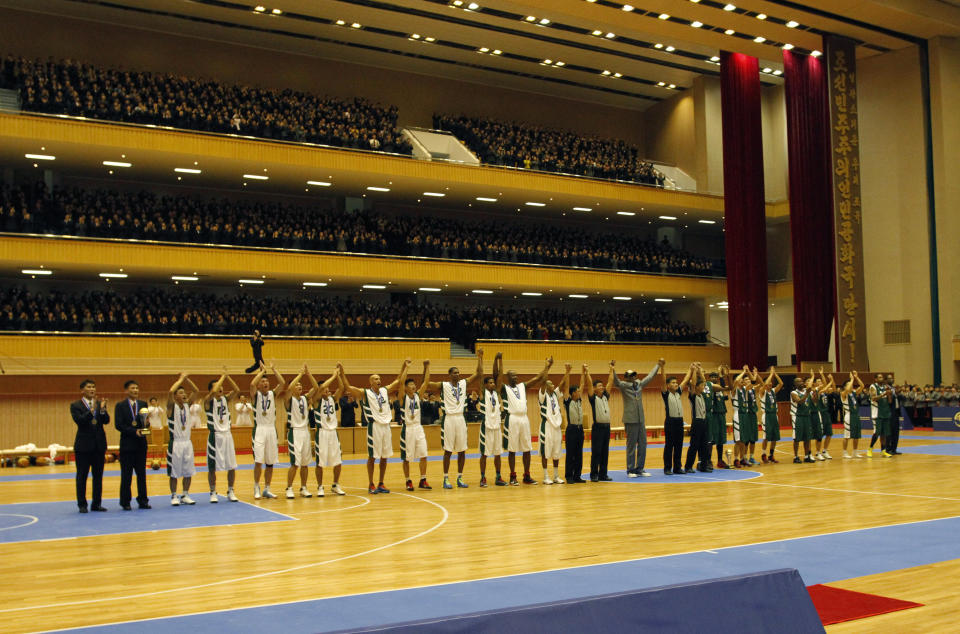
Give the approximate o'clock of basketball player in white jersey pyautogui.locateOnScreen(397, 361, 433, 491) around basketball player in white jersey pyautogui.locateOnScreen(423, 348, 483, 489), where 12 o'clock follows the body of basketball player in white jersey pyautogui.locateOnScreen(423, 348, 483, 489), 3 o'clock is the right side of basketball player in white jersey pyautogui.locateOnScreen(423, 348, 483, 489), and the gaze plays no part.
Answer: basketball player in white jersey pyautogui.locateOnScreen(397, 361, 433, 491) is roughly at 2 o'clock from basketball player in white jersey pyautogui.locateOnScreen(423, 348, 483, 489).

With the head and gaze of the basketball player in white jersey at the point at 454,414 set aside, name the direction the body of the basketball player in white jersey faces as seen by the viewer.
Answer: toward the camera

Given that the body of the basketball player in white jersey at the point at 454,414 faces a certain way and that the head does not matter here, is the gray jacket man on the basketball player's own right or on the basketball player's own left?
on the basketball player's own left

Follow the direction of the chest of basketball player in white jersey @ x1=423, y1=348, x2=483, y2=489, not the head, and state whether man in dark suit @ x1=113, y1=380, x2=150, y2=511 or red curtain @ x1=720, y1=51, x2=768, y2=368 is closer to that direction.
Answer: the man in dark suit

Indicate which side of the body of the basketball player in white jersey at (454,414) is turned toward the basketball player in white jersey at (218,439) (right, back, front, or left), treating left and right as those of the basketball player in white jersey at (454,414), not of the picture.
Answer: right

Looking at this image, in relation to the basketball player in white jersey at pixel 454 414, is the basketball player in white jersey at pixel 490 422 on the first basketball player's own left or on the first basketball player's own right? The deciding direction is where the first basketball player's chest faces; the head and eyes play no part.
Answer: on the first basketball player's own left

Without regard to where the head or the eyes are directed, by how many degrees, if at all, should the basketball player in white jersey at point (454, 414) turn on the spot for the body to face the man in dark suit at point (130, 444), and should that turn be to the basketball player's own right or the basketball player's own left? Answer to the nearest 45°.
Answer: approximately 45° to the basketball player's own right

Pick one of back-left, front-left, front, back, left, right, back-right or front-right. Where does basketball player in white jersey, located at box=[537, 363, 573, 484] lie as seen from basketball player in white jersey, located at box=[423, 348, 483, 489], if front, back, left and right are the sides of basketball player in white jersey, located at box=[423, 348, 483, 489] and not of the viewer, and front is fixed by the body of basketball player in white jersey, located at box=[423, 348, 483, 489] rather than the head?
left

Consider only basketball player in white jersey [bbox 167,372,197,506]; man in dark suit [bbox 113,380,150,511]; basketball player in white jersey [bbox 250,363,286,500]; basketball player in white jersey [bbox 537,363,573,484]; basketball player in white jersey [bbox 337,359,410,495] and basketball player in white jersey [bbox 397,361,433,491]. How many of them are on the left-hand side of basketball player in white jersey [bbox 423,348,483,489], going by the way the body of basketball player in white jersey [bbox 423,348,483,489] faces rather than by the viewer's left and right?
1

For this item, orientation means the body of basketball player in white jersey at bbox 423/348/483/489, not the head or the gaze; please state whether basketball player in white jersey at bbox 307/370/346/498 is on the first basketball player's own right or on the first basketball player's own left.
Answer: on the first basketball player's own right

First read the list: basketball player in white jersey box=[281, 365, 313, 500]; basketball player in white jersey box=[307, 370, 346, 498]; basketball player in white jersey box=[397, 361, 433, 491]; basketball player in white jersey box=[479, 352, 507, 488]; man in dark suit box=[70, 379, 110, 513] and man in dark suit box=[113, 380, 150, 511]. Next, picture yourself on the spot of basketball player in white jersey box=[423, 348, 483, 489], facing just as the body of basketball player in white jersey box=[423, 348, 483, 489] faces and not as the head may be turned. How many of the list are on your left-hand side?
1

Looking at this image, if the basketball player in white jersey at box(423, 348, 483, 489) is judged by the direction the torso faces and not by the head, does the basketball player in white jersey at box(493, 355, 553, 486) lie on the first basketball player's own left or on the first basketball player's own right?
on the first basketball player's own left

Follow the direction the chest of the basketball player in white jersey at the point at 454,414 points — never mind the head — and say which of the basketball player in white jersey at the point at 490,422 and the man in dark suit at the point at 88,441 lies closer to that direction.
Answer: the man in dark suit

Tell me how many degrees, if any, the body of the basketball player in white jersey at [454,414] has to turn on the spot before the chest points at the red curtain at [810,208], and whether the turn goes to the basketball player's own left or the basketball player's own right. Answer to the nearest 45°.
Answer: approximately 135° to the basketball player's own left
